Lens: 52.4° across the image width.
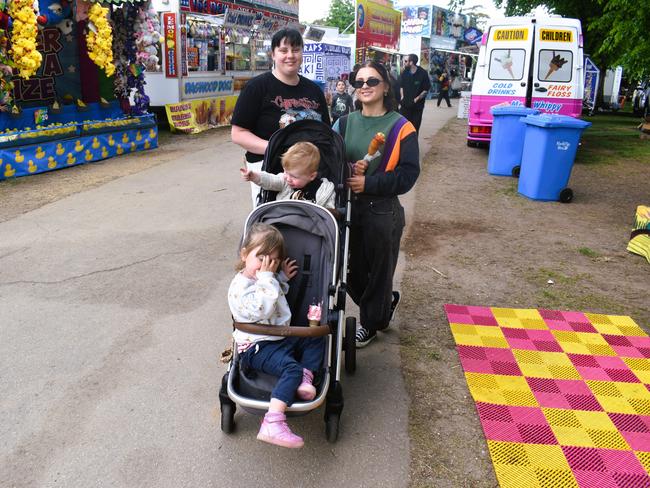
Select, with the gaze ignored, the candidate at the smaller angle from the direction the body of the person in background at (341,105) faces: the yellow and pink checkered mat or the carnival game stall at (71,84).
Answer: the yellow and pink checkered mat

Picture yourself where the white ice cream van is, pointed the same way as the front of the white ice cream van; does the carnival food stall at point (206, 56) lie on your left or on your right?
on your left

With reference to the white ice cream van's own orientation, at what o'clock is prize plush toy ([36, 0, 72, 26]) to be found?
The prize plush toy is roughly at 8 o'clock from the white ice cream van.

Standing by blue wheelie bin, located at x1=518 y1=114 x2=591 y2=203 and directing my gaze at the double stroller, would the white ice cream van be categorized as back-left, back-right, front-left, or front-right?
back-right

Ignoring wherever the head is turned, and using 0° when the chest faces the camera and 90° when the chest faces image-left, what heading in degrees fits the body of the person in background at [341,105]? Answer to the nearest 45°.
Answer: approximately 0°

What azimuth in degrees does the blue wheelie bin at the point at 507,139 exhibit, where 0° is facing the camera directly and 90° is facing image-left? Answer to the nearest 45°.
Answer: approximately 90°

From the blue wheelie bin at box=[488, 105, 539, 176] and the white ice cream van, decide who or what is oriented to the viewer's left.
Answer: the blue wheelie bin

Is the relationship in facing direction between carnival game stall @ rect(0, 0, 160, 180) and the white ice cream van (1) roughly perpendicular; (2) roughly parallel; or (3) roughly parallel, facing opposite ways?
roughly perpendicular

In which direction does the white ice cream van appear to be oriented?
away from the camera
